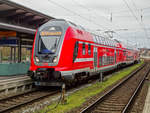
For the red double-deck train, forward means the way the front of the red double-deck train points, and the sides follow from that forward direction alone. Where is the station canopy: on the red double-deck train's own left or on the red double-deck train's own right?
on the red double-deck train's own right

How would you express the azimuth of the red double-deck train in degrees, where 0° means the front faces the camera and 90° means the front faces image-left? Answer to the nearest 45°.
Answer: approximately 45°
